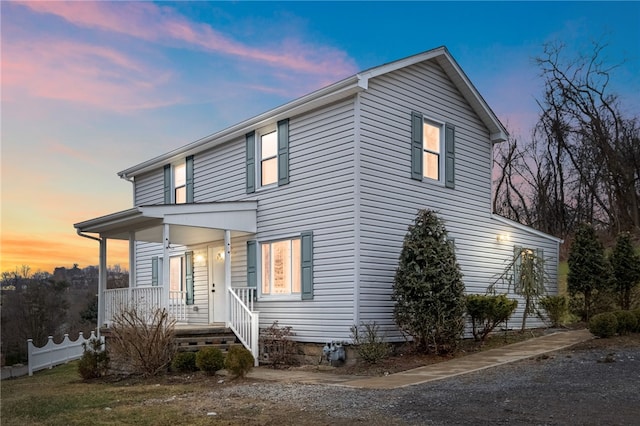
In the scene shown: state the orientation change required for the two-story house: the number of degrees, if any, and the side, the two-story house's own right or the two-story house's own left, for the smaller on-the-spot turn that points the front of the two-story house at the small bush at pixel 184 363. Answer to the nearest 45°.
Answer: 0° — it already faces it

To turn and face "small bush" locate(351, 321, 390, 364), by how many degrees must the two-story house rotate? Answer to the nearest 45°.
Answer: approximately 45° to its left

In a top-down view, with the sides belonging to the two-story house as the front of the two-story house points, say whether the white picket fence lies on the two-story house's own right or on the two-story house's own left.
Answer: on the two-story house's own right

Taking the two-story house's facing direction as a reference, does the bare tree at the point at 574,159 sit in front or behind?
behind

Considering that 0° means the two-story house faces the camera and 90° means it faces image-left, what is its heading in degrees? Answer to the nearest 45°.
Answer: approximately 45°

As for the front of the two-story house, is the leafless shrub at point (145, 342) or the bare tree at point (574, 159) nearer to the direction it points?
the leafless shrub

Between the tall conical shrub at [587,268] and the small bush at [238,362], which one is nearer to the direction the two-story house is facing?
the small bush

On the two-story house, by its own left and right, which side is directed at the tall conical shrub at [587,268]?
back
